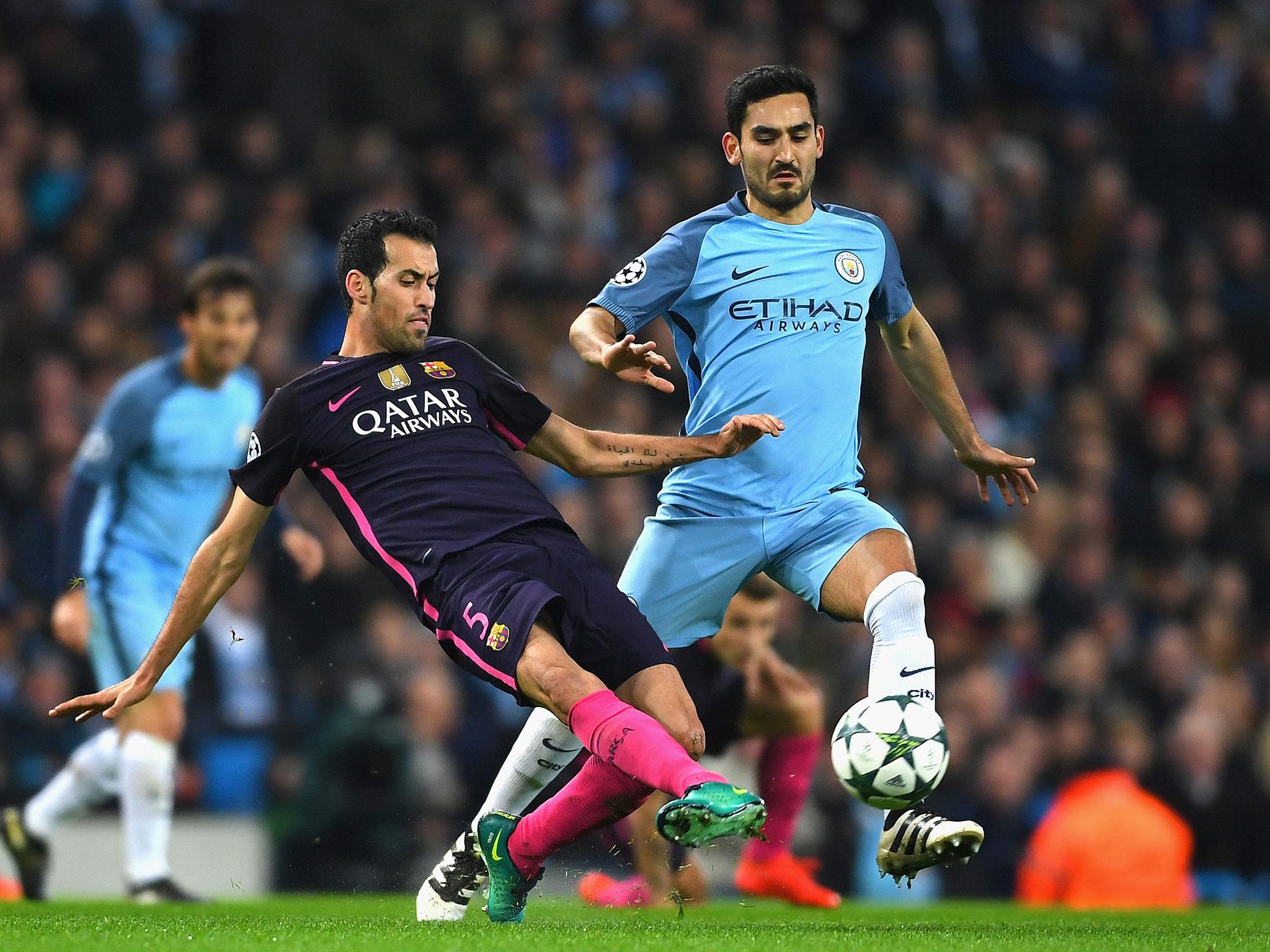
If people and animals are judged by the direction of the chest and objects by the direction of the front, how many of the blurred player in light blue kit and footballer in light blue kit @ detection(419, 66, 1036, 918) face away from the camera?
0

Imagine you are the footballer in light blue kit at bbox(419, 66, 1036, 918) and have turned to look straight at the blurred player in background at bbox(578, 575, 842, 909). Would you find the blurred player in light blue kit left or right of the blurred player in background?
left

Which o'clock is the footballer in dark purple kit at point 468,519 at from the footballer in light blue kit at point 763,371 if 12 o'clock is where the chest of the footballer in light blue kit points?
The footballer in dark purple kit is roughly at 2 o'clock from the footballer in light blue kit.

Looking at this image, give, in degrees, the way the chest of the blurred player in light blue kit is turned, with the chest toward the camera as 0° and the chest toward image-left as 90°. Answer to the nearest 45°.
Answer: approximately 315°

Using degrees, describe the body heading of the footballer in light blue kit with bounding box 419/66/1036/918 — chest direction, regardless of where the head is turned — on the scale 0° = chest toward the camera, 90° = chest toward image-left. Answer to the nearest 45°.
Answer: approximately 0°

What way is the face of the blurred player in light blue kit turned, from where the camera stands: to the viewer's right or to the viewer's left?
to the viewer's right
